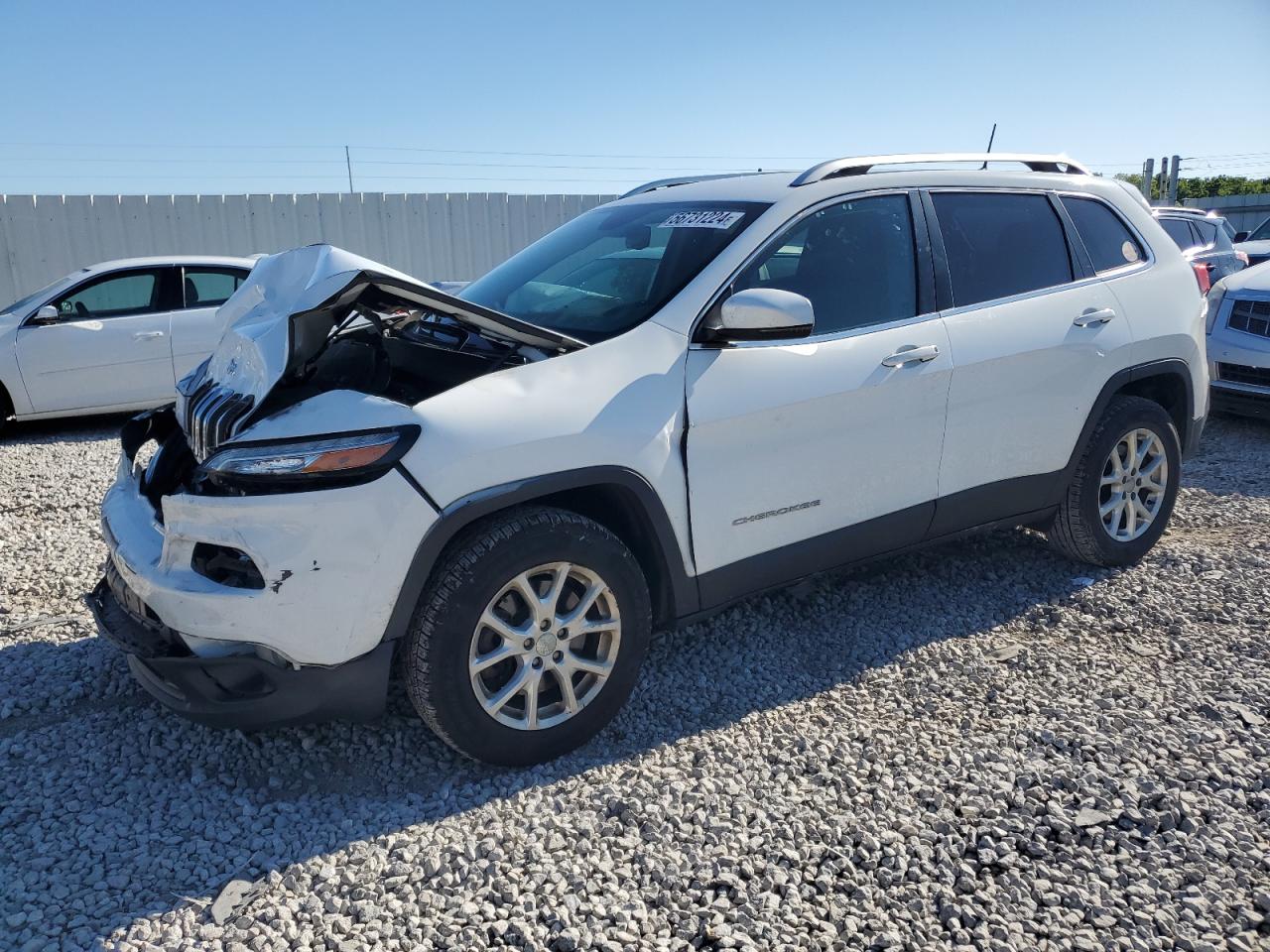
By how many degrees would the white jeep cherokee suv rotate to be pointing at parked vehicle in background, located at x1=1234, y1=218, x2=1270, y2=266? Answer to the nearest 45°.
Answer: approximately 180°

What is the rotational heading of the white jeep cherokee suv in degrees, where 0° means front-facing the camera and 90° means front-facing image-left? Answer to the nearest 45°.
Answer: approximately 45°

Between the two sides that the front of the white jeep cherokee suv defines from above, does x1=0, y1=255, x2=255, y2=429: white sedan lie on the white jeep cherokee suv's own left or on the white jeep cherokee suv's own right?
on the white jeep cherokee suv's own right

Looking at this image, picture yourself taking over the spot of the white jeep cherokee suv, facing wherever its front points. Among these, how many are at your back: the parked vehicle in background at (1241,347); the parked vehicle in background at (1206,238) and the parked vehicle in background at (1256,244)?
3

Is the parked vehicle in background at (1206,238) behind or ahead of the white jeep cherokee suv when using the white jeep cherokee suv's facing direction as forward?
behind

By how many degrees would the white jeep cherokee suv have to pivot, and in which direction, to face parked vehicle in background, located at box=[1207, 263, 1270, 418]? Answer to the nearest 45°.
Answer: approximately 180°
